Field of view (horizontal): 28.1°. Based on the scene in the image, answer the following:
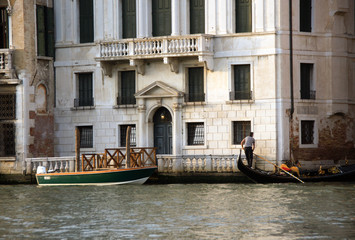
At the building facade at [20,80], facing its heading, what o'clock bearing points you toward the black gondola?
The black gondola is roughly at 10 o'clock from the building facade.

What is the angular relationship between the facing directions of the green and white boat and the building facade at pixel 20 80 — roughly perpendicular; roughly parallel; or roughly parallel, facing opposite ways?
roughly perpendicular

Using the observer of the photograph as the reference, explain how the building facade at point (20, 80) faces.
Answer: facing the viewer

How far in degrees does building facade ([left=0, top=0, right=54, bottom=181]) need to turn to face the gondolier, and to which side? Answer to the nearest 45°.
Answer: approximately 45° to its left

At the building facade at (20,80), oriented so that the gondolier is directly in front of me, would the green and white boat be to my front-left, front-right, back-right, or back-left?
front-right
